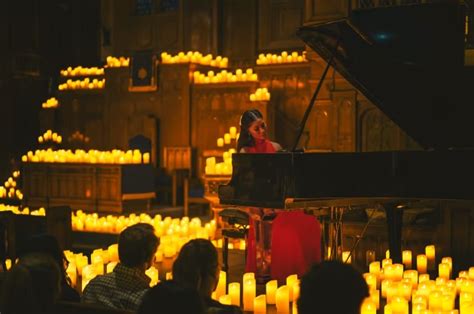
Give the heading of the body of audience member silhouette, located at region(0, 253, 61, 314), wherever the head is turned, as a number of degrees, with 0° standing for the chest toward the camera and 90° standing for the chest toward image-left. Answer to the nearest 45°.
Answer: approximately 180°

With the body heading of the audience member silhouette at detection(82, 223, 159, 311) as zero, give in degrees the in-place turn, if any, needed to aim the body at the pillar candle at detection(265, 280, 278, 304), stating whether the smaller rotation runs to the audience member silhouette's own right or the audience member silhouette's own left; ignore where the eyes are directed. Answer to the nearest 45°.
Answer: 0° — they already face it

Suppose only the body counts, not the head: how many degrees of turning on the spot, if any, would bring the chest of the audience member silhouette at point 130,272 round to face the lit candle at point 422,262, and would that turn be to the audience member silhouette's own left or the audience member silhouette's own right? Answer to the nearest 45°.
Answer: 0° — they already face it

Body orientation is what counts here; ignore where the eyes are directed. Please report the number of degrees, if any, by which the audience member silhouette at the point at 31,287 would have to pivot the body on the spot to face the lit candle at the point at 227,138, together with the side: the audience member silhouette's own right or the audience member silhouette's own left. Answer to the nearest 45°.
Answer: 0° — they already face it

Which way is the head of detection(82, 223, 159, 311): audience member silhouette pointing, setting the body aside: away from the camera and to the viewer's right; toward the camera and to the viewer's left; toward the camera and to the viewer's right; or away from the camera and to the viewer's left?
away from the camera and to the viewer's right

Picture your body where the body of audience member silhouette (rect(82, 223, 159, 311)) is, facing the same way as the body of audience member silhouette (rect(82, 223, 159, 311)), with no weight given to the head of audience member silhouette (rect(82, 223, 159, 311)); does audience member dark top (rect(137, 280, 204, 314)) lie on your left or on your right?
on your right

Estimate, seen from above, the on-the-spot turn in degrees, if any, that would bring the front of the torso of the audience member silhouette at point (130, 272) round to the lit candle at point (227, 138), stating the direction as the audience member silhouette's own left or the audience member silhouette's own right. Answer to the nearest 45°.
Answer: approximately 45° to the audience member silhouette's own left

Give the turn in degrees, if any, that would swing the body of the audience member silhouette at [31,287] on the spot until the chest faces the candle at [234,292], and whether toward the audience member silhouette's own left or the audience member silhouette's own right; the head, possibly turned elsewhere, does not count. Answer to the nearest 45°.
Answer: approximately 45° to the audience member silhouette's own right
